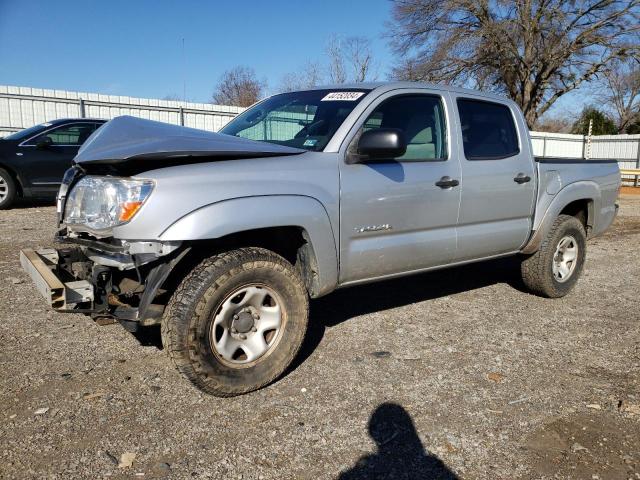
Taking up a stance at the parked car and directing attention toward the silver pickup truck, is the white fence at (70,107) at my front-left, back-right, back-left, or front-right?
back-left

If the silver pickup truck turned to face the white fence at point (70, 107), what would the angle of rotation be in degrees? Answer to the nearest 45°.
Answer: approximately 90° to its right

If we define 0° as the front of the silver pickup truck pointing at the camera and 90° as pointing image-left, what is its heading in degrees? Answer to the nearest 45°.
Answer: approximately 45°

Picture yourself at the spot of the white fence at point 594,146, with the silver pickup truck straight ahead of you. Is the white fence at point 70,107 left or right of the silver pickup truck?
right

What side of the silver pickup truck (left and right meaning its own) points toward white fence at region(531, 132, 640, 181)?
back

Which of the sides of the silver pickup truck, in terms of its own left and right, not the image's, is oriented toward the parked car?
right
